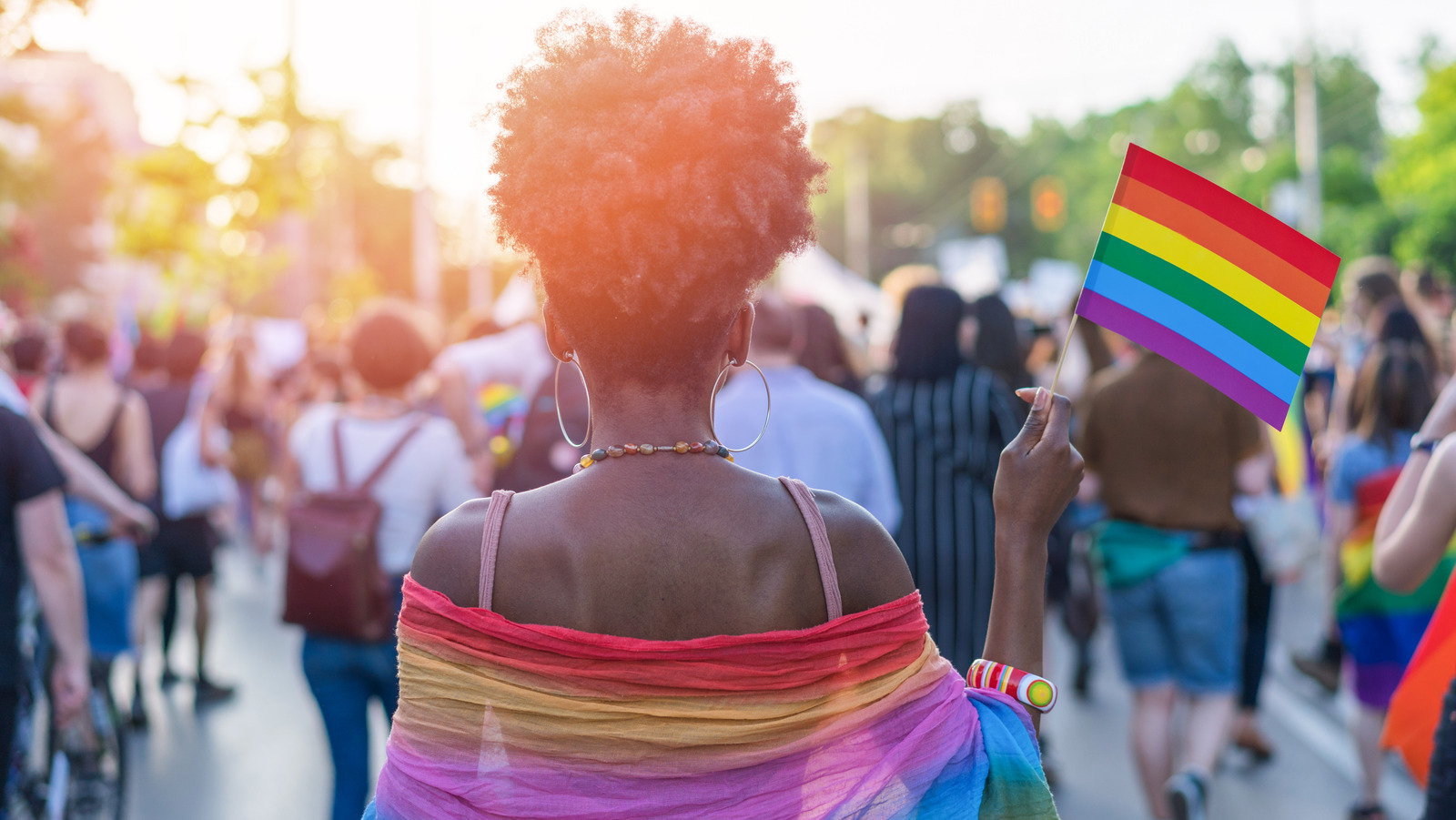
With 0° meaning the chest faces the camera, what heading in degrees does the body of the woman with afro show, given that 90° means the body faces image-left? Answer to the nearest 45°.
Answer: approximately 180°

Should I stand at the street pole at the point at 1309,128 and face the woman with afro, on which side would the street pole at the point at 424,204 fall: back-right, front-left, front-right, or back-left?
front-right

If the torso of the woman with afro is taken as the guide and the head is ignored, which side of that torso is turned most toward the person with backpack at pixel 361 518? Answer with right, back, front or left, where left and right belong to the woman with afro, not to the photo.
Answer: front

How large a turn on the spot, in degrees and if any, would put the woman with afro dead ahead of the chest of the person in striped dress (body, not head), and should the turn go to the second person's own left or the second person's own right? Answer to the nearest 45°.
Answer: approximately 180°

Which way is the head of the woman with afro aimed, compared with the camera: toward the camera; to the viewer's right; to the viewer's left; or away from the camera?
away from the camera

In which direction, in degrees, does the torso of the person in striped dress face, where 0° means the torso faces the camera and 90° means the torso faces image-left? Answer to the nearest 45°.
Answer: approximately 180°

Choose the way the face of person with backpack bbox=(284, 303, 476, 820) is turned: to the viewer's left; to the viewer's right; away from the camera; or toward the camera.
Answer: away from the camera

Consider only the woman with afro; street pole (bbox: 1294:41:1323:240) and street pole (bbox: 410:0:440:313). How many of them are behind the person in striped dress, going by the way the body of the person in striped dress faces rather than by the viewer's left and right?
1

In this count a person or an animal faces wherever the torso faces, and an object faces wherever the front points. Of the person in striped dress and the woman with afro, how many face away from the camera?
2

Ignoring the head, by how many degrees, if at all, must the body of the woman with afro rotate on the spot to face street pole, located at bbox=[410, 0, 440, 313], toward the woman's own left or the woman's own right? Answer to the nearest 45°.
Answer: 0° — they already face it

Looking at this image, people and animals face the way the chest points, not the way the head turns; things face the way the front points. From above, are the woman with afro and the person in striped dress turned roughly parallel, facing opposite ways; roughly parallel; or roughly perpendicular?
roughly parallel

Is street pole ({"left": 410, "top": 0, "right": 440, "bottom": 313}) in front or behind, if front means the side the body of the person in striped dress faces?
in front

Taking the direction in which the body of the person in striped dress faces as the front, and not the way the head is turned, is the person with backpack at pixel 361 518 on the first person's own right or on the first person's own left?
on the first person's own left

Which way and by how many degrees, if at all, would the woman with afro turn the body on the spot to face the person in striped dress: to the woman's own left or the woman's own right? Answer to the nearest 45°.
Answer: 0° — they already face them
